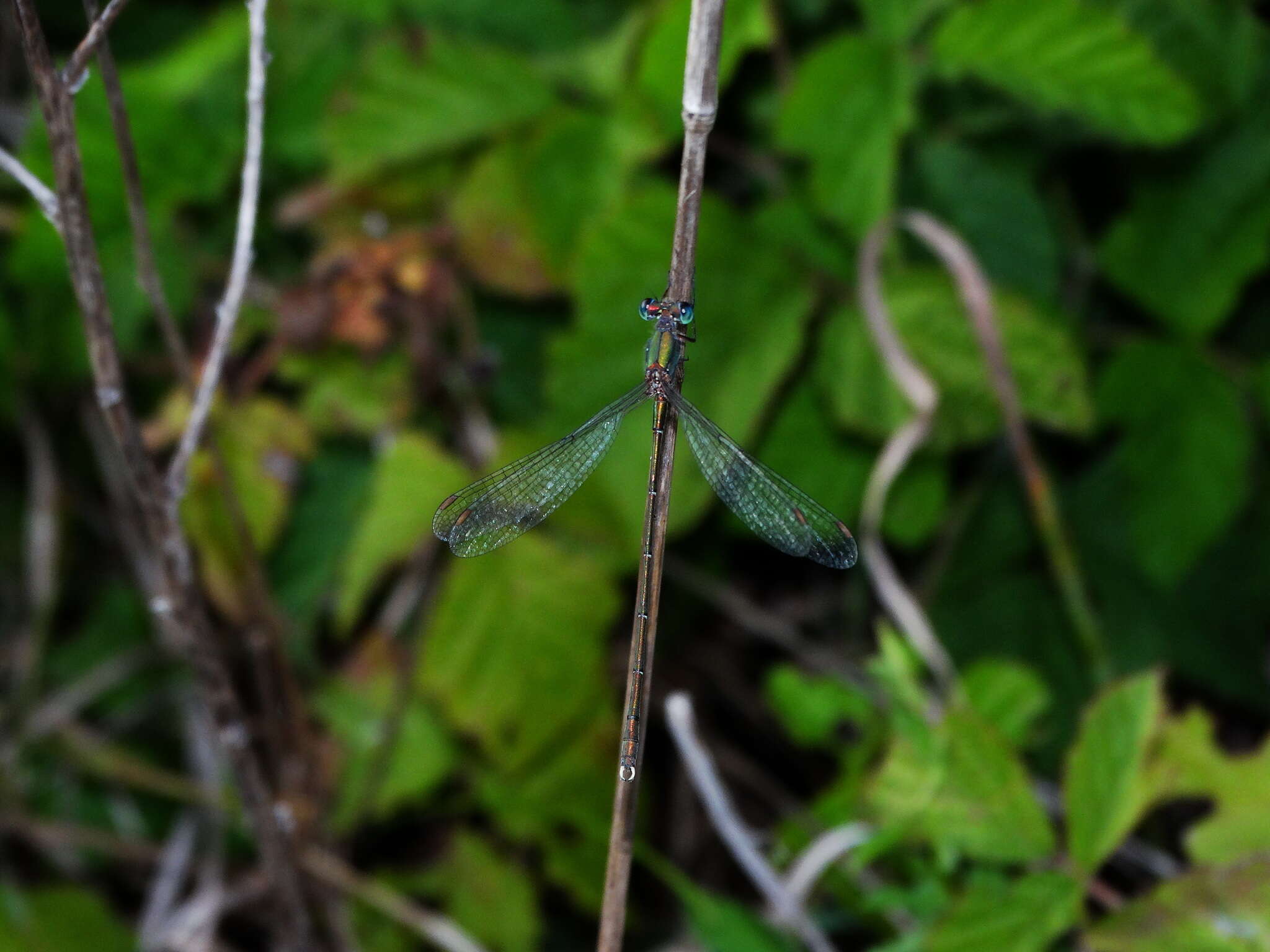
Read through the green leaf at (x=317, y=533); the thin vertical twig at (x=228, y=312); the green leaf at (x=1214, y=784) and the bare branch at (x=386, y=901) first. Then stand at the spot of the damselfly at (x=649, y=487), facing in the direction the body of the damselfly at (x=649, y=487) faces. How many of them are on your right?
1

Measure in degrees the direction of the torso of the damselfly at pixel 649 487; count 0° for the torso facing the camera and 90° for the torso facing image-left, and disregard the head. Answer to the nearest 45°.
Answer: approximately 180°

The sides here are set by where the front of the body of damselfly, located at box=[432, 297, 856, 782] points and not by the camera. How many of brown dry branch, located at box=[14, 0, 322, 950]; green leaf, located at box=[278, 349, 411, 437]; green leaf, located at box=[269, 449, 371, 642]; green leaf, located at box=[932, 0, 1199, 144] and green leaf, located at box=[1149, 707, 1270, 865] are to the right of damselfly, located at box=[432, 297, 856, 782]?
2

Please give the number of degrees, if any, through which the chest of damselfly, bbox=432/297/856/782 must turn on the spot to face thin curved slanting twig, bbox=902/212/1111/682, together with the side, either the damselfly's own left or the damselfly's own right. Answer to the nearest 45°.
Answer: approximately 45° to the damselfly's own right

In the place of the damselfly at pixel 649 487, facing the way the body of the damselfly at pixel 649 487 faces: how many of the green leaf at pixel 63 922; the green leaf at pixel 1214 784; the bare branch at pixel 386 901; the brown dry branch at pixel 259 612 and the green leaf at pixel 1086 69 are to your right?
2

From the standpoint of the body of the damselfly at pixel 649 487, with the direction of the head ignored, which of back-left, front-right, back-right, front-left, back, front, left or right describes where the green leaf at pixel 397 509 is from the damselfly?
front-left
